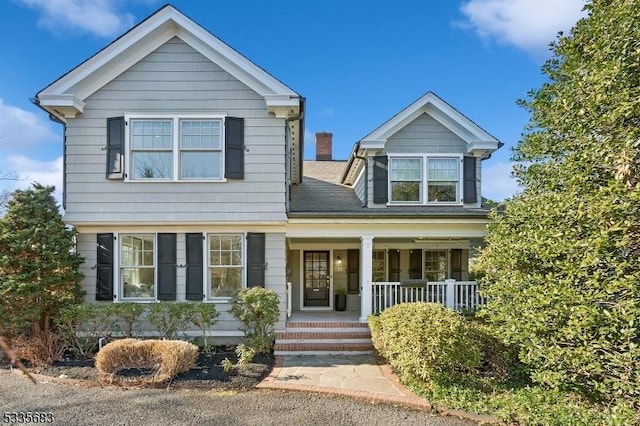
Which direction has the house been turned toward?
toward the camera

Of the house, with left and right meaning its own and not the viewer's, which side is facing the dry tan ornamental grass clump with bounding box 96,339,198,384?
front
